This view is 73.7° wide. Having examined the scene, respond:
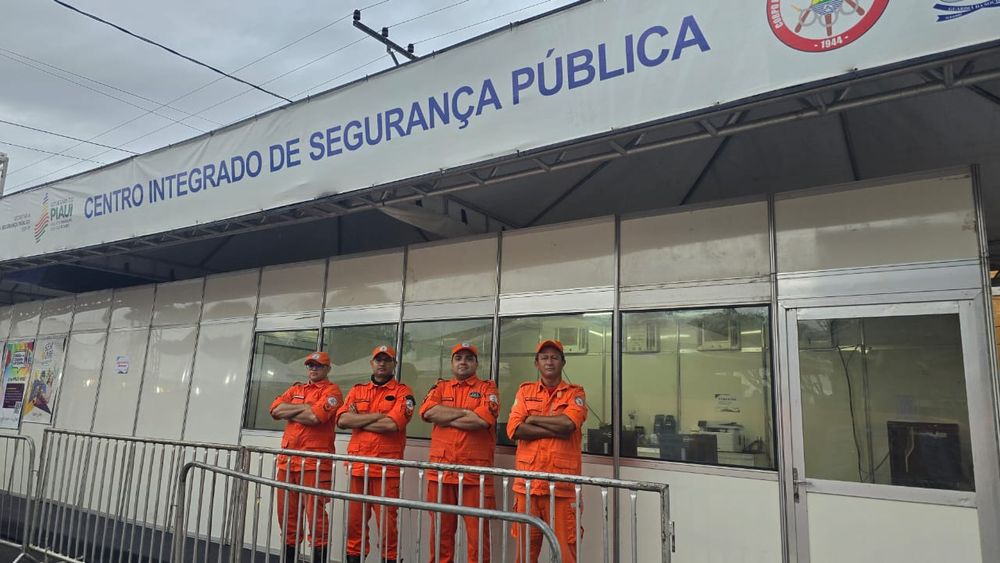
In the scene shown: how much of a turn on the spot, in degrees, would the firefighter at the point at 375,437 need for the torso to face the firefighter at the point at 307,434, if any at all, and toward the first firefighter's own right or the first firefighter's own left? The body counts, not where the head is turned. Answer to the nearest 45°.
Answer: approximately 135° to the first firefighter's own right

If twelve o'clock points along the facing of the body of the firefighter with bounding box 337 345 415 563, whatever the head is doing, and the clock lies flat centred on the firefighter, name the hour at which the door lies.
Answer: The door is roughly at 10 o'clock from the firefighter.

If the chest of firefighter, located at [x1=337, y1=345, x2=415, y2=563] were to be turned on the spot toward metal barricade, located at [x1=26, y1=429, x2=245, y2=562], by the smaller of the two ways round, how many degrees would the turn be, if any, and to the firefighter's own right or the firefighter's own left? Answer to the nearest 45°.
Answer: approximately 90° to the firefighter's own right

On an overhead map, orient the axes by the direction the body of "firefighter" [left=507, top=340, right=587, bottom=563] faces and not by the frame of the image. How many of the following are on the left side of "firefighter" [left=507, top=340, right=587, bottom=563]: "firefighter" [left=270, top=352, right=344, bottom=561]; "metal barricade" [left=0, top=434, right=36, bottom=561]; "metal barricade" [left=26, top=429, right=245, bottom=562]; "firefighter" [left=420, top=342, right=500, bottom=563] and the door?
1

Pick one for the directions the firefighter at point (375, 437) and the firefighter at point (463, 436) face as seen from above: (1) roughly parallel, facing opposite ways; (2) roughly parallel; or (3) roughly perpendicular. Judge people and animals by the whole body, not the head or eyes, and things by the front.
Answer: roughly parallel

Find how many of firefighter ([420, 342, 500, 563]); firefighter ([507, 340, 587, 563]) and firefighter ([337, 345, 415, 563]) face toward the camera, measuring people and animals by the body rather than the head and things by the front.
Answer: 3

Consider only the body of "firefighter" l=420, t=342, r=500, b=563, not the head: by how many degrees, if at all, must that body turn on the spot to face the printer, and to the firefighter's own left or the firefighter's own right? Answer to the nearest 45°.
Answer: approximately 90° to the firefighter's own left

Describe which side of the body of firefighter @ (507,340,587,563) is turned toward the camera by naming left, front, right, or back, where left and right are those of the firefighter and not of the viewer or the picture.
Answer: front

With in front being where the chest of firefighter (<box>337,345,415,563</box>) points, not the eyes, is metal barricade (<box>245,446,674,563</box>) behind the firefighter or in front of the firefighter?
in front

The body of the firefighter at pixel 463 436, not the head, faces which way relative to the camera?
toward the camera

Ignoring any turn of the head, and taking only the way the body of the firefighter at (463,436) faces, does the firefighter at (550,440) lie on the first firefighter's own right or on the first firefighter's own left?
on the first firefighter's own left

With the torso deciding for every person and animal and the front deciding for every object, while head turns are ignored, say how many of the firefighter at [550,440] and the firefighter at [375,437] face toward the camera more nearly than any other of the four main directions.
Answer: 2

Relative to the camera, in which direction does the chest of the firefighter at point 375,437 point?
toward the camera
